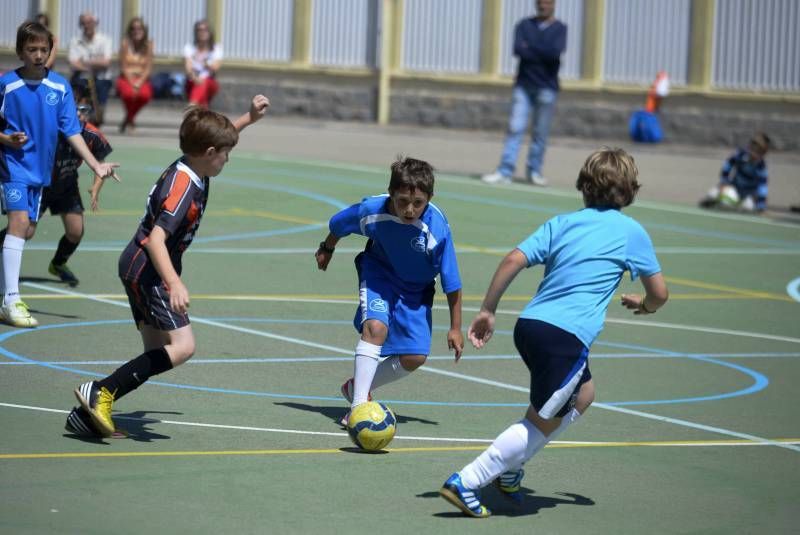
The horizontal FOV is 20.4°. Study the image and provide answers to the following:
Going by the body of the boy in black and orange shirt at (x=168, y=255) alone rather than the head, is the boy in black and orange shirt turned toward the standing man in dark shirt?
no

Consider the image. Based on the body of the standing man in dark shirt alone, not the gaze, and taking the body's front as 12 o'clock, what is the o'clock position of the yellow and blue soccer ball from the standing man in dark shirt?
The yellow and blue soccer ball is roughly at 12 o'clock from the standing man in dark shirt.

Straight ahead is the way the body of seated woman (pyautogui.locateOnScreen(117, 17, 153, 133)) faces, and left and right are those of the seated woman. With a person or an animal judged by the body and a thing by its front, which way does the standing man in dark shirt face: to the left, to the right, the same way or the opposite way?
the same way

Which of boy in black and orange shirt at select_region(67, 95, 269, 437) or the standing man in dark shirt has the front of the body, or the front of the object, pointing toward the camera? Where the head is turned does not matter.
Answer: the standing man in dark shirt

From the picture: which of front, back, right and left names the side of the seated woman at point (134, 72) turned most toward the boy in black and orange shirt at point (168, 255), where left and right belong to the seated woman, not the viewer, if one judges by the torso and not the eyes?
front

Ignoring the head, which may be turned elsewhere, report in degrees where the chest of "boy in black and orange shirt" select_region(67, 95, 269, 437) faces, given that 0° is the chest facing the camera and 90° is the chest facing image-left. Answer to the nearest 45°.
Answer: approximately 270°

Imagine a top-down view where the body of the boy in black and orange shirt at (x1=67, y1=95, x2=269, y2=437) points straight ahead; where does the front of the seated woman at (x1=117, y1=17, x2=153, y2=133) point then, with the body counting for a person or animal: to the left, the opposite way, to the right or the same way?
to the right

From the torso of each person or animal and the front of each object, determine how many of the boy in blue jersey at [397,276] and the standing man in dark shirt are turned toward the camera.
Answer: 2

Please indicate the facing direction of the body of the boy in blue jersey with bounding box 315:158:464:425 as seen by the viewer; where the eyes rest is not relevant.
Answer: toward the camera

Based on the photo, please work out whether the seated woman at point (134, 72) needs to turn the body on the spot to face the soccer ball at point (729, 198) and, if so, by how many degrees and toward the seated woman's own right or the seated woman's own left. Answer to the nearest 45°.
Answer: approximately 45° to the seated woman's own left

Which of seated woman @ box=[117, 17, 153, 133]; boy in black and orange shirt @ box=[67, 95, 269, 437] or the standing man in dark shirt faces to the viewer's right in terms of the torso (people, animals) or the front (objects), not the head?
the boy in black and orange shirt

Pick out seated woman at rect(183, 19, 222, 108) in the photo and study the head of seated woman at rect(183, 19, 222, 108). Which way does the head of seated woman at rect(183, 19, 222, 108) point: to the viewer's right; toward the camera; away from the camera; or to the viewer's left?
toward the camera

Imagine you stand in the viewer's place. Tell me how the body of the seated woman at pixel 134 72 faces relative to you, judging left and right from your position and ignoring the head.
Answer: facing the viewer

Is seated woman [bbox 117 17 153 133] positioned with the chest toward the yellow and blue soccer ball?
yes

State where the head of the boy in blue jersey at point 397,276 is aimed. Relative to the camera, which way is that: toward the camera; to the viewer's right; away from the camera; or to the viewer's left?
toward the camera

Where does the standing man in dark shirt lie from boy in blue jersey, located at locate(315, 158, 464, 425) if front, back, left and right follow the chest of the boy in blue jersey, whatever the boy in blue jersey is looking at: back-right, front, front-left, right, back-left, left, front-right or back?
back
